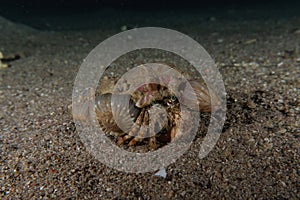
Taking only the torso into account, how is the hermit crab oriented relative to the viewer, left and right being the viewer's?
facing the viewer and to the right of the viewer
